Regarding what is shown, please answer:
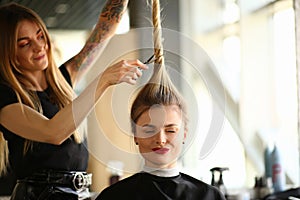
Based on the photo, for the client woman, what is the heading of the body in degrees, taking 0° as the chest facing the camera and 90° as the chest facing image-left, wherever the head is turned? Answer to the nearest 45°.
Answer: approximately 0°

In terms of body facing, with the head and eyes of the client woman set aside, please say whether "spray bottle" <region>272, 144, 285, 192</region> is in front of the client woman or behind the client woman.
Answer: behind
